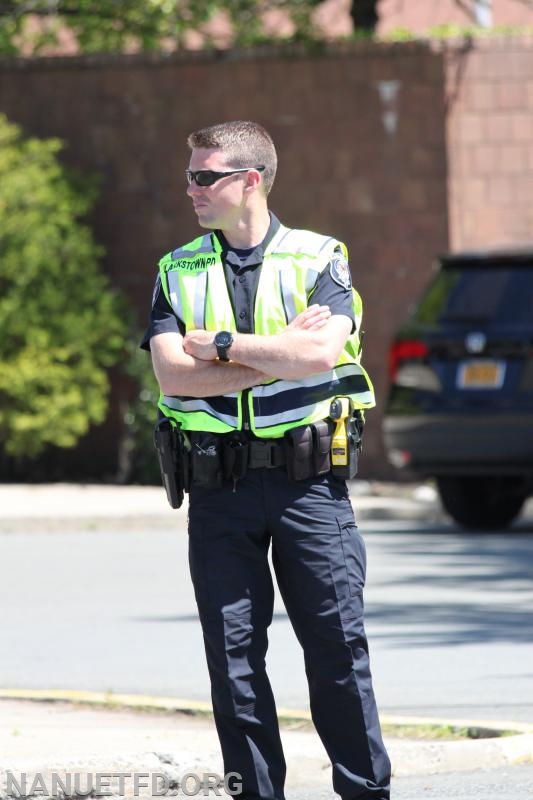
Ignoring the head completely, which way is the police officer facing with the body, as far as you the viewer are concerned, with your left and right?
facing the viewer

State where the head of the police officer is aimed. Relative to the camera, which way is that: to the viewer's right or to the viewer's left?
to the viewer's left

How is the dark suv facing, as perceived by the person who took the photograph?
facing away from the viewer and to the right of the viewer

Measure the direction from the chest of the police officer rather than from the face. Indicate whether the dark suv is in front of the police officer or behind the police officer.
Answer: behind

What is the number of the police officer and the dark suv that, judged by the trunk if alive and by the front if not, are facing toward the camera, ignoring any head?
1

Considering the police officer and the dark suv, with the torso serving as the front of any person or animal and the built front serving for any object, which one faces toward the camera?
the police officer

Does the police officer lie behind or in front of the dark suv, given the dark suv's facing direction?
behind
